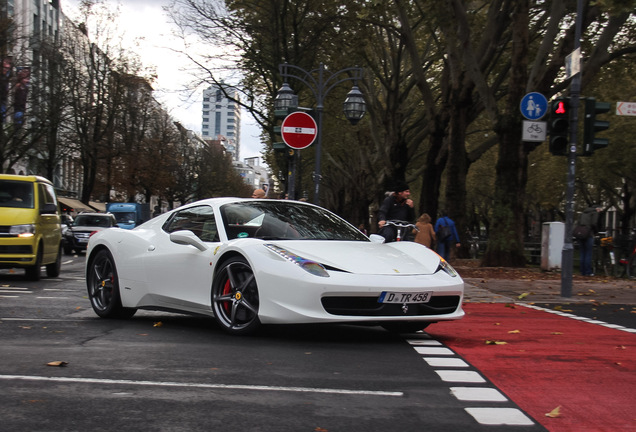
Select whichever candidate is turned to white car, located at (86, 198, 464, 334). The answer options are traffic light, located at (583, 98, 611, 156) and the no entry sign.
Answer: the no entry sign

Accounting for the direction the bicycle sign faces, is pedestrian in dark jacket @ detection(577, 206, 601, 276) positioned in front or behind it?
behind

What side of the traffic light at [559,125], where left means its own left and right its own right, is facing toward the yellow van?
right

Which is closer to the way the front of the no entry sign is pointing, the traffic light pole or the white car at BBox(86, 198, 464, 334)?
the white car

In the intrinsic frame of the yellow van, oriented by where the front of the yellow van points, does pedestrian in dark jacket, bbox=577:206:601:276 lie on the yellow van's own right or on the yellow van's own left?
on the yellow van's own left
